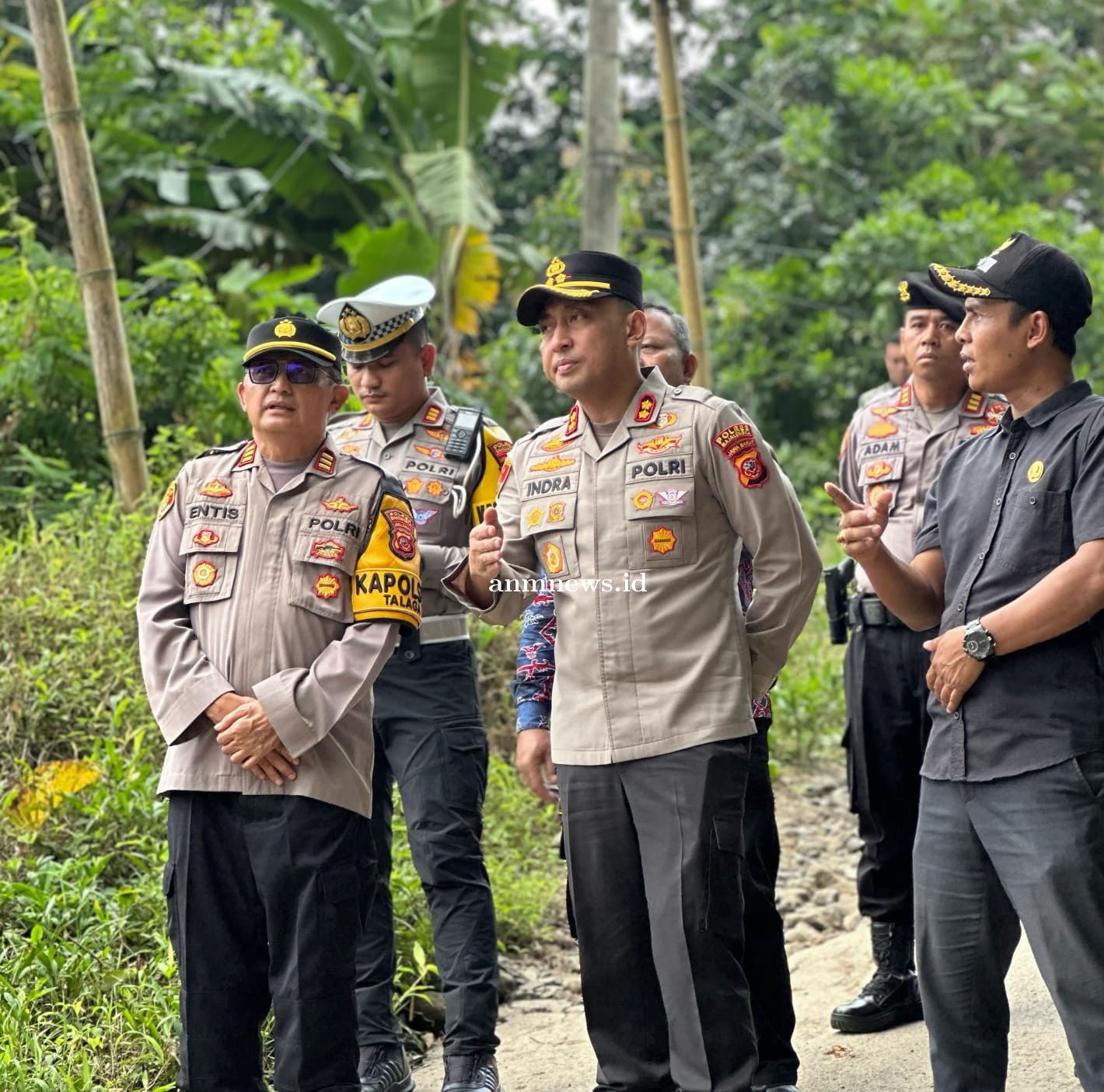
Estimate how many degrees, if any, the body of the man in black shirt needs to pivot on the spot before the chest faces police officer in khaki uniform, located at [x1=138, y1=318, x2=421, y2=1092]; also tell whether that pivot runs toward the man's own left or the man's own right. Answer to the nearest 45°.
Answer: approximately 45° to the man's own right

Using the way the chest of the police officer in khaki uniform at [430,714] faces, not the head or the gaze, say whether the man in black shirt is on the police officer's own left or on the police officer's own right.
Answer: on the police officer's own left

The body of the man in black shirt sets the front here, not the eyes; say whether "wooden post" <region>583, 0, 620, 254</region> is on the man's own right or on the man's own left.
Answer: on the man's own right

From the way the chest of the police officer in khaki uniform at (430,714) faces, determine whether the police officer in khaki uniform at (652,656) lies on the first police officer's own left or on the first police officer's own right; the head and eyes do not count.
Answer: on the first police officer's own left

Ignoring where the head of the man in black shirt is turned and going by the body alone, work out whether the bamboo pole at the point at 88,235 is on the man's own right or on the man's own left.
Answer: on the man's own right

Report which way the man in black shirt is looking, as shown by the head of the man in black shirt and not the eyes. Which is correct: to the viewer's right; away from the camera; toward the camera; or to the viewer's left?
to the viewer's left

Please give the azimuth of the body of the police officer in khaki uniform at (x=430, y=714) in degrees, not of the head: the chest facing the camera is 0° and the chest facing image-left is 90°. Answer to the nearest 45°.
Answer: approximately 45°

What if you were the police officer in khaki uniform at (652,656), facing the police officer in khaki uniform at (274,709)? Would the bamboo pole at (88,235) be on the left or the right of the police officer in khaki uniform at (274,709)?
right

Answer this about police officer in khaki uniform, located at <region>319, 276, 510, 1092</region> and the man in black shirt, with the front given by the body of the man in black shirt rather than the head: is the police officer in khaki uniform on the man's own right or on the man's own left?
on the man's own right

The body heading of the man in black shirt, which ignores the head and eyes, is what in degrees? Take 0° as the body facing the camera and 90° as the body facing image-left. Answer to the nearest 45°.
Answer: approximately 45°
